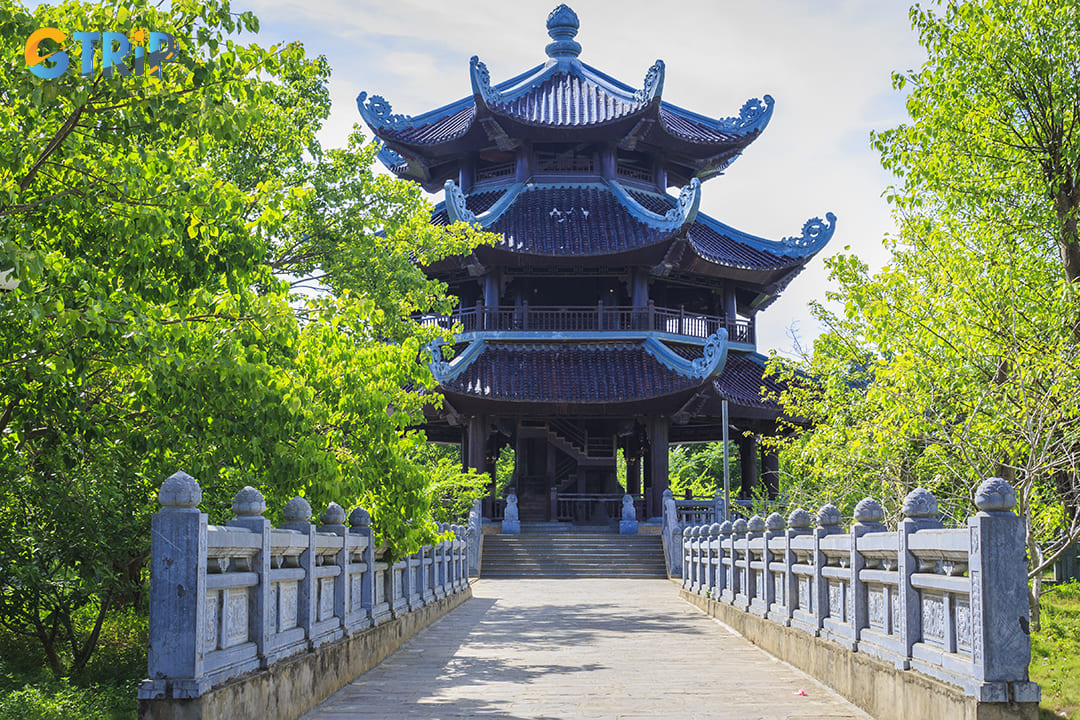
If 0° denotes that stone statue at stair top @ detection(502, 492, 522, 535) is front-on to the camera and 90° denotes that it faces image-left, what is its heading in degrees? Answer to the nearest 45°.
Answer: approximately 0°

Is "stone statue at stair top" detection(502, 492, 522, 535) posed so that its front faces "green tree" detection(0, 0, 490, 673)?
yes

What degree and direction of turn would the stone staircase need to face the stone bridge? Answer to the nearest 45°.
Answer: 0° — it already faces it

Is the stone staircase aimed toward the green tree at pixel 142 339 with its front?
yes

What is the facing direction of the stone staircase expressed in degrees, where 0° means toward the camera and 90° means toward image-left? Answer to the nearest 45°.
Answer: approximately 0°

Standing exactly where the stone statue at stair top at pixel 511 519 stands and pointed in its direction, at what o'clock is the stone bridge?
The stone bridge is roughly at 12 o'clock from the stone statue at stair top.
